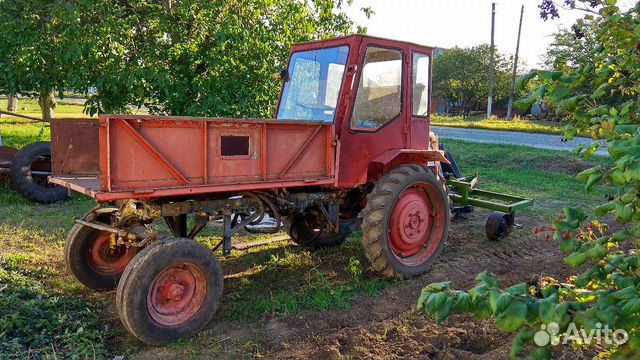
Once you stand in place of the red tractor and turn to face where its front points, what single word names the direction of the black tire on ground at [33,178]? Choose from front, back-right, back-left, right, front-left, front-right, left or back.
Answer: right

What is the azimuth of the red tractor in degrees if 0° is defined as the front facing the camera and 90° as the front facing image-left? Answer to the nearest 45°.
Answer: approximately 45°

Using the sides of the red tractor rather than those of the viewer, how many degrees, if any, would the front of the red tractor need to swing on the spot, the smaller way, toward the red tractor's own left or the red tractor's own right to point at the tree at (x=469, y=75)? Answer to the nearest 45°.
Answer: approximately 135° to the red tractor's own right

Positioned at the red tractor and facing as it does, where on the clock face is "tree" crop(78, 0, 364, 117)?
The tree is roughly at 4 o'clock from the red tractor.
